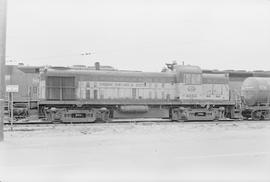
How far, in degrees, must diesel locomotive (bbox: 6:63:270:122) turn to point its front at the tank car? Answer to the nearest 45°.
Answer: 0° — it already faces it

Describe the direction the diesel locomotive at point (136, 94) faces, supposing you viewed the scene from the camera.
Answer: facing to the right of the viewer
